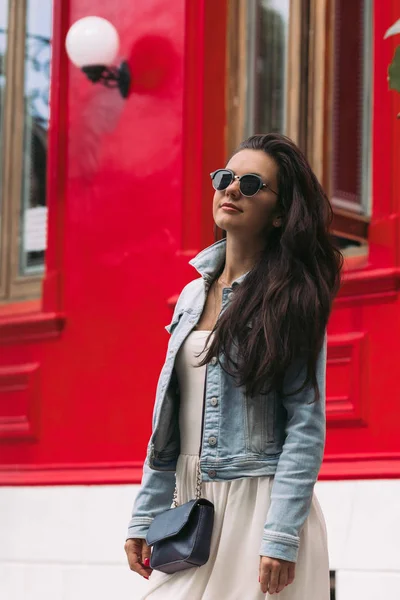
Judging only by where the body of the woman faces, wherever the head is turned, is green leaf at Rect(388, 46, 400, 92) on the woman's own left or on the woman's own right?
on the woman's own left

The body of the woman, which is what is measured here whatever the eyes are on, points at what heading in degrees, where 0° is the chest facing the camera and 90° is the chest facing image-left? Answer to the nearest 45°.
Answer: approximately 45°

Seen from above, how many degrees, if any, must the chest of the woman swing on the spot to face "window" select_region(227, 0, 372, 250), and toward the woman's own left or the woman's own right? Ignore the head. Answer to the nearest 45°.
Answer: approximately 135° to the woman's own right

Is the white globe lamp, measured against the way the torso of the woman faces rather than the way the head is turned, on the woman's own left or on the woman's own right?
on the woman's own right

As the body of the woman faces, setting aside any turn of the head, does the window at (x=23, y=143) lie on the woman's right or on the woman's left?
on the woman's right

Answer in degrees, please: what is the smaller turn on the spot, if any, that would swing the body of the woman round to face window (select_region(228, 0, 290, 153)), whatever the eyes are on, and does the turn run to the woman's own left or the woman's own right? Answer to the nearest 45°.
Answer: approximately 135° to the woman's own right

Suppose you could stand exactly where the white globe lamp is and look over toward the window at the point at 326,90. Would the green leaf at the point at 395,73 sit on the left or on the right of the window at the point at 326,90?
right

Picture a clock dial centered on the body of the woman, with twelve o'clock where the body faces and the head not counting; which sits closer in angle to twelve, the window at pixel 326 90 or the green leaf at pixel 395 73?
the green leaf
